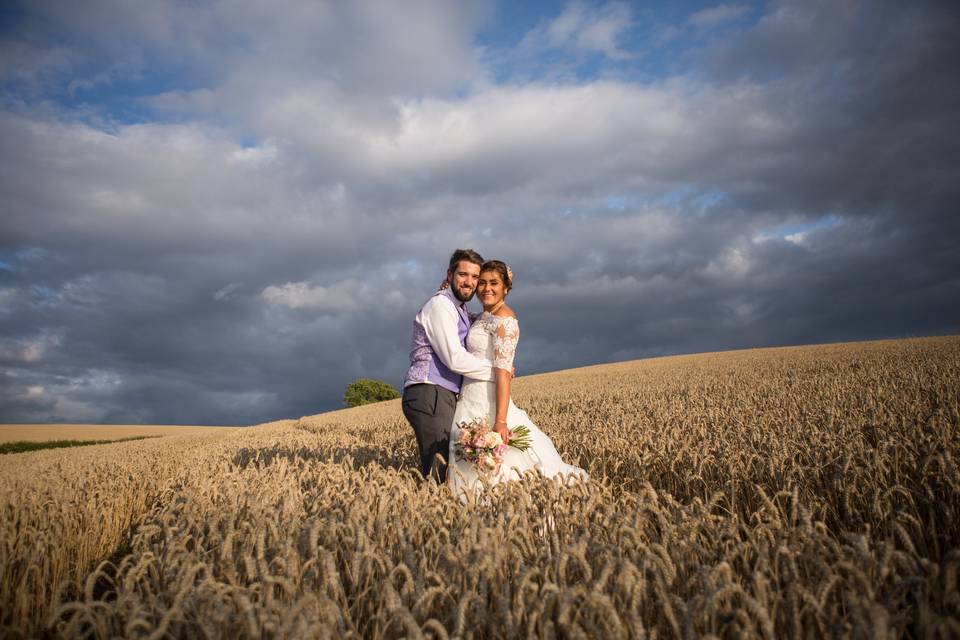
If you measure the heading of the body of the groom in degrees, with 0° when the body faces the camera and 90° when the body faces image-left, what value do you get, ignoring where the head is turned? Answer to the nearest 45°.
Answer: approximately 270°
